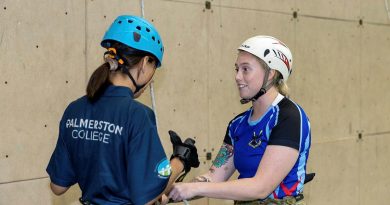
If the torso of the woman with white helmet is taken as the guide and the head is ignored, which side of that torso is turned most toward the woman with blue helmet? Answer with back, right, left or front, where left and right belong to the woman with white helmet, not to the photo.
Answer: front

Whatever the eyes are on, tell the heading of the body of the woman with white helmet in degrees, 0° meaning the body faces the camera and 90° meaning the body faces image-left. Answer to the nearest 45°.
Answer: approximately 45°

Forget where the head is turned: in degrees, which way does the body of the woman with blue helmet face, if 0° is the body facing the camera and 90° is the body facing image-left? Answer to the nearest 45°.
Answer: approximately 225°

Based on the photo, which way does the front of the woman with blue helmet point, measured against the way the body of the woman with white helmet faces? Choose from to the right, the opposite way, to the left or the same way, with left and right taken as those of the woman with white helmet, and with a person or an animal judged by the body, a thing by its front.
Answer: the opposite way

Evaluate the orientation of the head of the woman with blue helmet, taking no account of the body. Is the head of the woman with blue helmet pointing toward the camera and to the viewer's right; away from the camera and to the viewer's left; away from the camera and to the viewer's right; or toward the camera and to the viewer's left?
away from the camera and to the viewer's right

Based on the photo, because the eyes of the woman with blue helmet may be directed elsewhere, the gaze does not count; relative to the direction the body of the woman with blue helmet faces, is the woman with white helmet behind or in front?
in front
